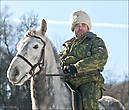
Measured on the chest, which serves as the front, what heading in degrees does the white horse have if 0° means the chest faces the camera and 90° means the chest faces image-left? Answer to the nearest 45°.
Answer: approximately 45°

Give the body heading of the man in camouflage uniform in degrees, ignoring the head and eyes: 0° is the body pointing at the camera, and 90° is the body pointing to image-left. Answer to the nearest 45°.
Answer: approximately 45°
